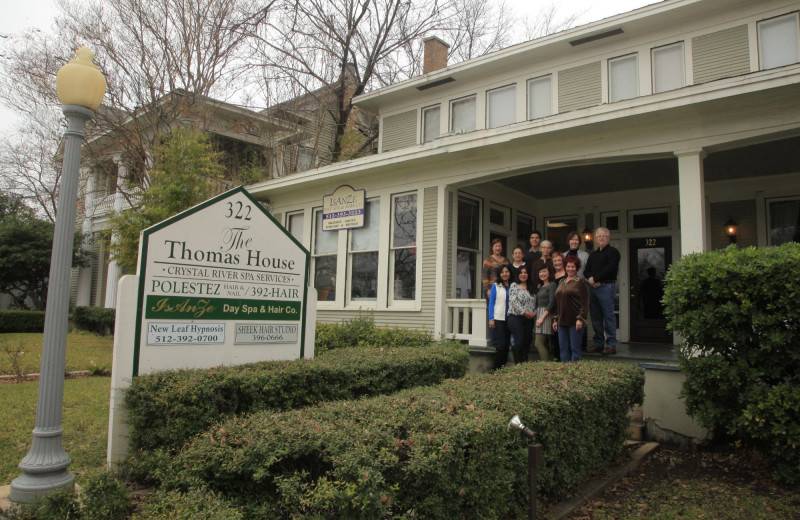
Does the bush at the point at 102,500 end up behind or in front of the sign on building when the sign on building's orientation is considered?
in front

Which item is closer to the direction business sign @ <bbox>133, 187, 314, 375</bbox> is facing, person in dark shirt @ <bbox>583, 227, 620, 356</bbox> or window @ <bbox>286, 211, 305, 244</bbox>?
the person in dark shirt

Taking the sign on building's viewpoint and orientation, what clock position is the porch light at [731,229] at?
The porch light is roughly at 8 o'clock from the sign on building.

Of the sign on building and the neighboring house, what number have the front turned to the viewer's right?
0

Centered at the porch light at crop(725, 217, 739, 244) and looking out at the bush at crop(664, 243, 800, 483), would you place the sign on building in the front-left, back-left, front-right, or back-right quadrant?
front-right

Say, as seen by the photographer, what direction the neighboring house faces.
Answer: facing the viewer and to the left of the viewer

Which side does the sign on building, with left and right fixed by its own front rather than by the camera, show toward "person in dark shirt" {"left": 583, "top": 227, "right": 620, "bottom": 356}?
left

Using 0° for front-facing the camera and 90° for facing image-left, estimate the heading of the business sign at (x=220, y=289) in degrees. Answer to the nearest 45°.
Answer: approximately 315°

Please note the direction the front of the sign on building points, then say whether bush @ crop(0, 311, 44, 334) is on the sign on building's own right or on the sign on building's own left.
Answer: on the sign on building's own right

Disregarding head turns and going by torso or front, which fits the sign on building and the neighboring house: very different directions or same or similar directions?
same or similar directions

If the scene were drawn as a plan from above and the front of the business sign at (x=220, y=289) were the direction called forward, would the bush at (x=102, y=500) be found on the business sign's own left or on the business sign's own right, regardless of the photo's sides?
on the business sign's own right

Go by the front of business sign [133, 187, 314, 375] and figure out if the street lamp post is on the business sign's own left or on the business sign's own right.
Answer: on the business sign's own right

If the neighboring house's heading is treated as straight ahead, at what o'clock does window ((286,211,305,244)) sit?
The window is roughly at 10 o'clock from the neighboring house.

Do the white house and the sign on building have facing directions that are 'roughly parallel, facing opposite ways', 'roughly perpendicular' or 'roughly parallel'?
roughly parallel

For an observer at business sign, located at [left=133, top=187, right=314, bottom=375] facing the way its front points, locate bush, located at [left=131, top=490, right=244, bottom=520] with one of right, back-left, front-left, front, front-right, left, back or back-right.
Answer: front-right

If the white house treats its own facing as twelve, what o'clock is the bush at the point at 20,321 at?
The bush is roughly at 2 o'clock from the white house.

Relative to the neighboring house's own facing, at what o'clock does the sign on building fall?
The sign on building is roughly at 10 o'clock from the neighboring house.
